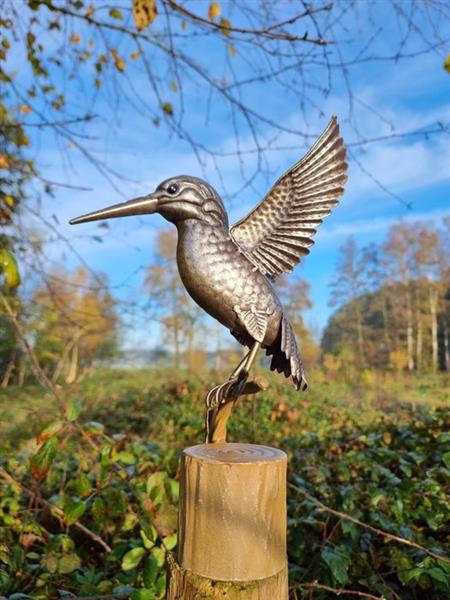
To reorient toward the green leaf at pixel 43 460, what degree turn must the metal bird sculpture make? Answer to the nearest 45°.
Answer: approximately 45° to its right

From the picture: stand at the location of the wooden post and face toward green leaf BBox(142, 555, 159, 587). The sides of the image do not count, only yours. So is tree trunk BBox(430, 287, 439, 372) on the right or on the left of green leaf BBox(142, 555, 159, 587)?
right

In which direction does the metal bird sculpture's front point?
to the viewer's left

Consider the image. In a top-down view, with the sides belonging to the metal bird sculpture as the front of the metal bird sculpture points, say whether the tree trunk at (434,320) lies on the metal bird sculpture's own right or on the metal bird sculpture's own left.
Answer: on the metal bird sculpture's own right

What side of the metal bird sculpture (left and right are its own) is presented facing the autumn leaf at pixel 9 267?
front

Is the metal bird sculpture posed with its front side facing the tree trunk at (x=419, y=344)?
no
